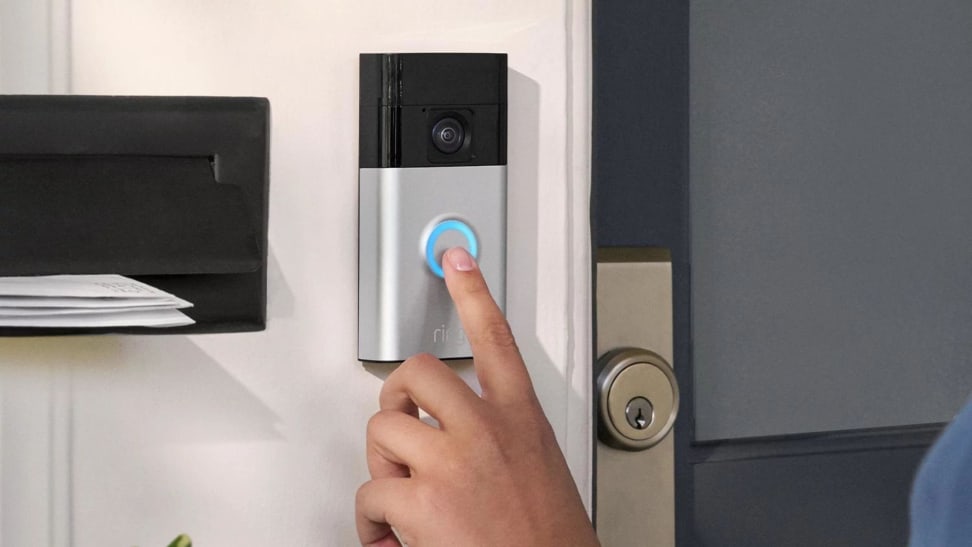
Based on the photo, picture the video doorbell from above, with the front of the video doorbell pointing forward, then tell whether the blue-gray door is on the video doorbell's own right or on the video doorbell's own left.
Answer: on the video doorbell's own left

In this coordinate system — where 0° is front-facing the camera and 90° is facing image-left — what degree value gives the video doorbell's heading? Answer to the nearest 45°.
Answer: approximately 315°
